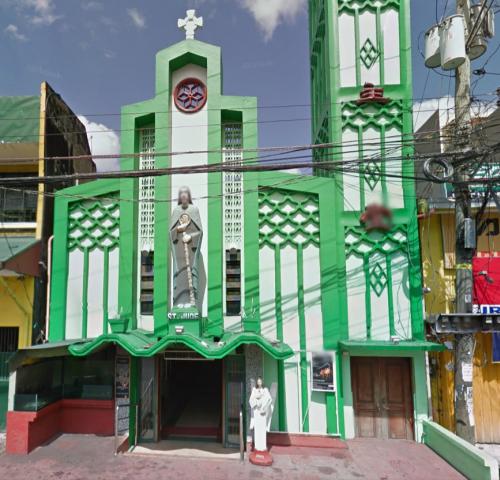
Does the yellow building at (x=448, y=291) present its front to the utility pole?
yes

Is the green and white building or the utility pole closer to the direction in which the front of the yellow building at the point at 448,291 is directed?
the utility pole

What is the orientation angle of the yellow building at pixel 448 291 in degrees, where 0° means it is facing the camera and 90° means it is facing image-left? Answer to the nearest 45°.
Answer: approximately 0°

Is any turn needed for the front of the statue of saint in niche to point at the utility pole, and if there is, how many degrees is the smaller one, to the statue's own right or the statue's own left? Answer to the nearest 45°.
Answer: approximately 90° to the statue's own left

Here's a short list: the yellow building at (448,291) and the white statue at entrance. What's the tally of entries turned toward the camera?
2

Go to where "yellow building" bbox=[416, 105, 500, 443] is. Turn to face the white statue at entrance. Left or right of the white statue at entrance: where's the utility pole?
left

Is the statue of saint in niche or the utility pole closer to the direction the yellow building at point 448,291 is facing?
the utility pole

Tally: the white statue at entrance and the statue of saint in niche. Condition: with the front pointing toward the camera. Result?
2
